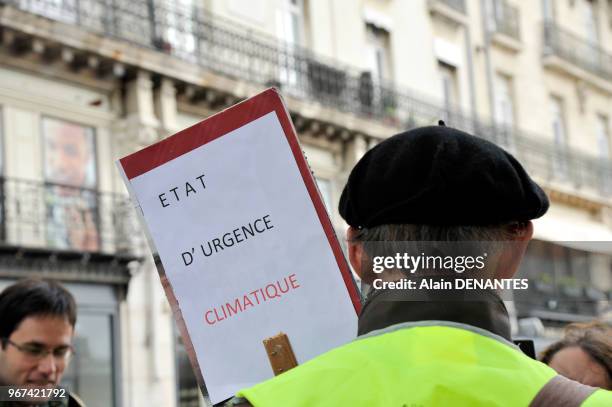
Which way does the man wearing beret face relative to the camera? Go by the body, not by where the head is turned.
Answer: away from the camera

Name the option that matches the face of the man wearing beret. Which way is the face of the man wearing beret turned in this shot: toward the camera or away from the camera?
away from the camera

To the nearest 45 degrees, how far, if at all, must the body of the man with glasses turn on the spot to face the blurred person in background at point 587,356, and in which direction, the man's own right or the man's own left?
approximately 45° to the man's own left

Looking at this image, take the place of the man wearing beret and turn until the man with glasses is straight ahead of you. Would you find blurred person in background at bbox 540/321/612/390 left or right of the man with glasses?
right

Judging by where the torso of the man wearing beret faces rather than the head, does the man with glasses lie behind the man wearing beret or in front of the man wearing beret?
in front

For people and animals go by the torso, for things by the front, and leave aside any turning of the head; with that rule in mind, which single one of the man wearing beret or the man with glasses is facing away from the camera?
the man wearing beret

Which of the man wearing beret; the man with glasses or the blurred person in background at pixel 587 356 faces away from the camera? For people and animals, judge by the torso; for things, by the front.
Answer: the man wearing beret

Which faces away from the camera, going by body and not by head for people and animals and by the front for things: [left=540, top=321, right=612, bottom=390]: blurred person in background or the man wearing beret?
the man wearing beret

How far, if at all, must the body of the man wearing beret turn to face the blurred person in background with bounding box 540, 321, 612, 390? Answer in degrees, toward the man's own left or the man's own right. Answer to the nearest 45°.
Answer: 0° — they already face them
